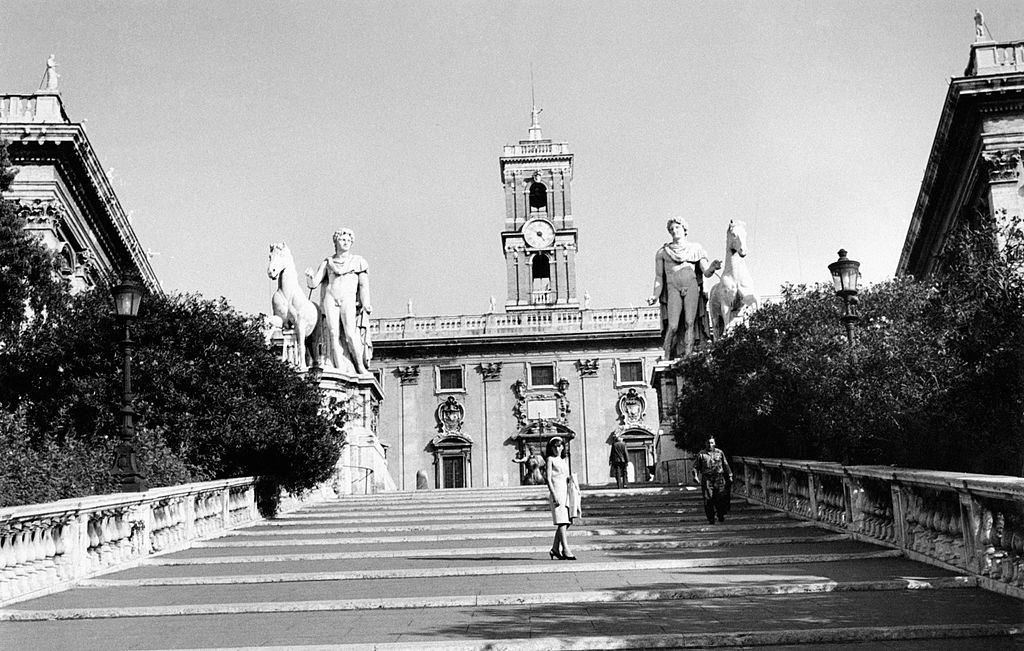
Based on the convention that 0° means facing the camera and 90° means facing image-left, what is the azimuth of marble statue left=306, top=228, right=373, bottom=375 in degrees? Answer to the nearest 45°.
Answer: approximately 0°

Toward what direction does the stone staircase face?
toward the camera

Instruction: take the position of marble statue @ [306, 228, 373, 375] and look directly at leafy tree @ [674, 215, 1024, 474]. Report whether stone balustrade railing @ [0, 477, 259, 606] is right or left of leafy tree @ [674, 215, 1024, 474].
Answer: right

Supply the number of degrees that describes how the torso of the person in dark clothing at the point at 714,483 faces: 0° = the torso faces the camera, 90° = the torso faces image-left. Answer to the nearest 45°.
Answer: approximately 0°

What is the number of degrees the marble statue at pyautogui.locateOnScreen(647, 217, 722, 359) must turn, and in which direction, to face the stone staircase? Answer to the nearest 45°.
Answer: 0° — it already faces it

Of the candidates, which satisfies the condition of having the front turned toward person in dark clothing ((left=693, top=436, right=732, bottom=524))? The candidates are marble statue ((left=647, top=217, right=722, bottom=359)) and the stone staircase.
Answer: the marble statue

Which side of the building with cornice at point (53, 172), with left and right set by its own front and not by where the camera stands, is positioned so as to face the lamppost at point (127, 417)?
right

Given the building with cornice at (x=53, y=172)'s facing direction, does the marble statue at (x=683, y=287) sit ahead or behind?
ahead

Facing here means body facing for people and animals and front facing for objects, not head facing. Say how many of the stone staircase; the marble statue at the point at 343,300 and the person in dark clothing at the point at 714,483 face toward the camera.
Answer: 3

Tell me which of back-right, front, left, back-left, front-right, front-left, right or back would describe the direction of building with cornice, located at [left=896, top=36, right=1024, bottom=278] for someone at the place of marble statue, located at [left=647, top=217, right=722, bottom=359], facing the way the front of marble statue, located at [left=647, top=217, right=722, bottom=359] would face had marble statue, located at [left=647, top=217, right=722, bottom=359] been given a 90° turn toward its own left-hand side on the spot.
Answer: front

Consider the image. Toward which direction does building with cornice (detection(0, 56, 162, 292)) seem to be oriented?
to the viewer's right

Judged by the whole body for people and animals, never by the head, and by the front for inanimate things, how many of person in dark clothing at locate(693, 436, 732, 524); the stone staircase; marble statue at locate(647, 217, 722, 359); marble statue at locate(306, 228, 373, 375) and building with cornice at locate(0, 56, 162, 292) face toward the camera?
4
